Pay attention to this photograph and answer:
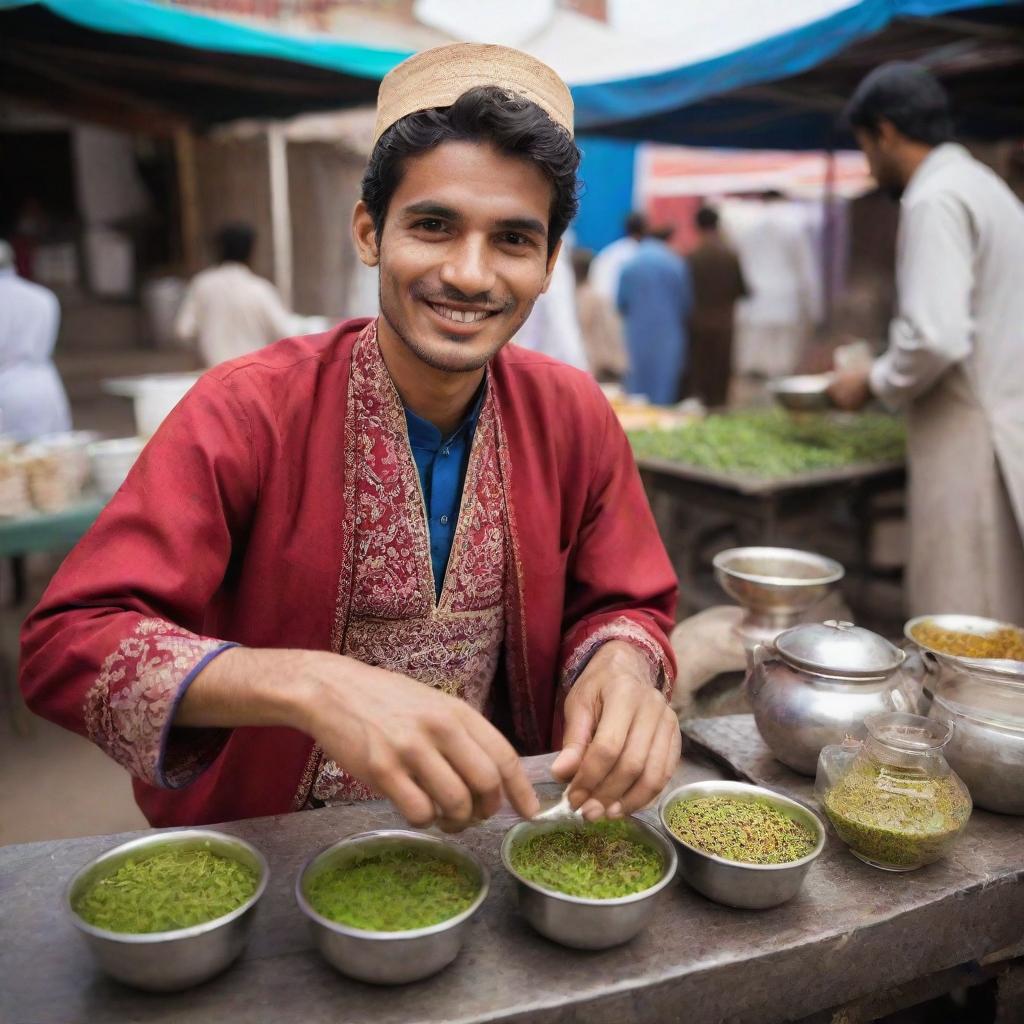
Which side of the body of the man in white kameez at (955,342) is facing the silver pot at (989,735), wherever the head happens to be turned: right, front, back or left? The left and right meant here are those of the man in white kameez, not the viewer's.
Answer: left

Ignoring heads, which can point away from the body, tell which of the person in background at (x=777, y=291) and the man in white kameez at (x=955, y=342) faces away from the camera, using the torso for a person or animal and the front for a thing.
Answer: the person in background

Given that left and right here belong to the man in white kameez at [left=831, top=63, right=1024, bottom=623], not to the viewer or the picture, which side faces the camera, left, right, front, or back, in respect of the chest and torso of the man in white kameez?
left

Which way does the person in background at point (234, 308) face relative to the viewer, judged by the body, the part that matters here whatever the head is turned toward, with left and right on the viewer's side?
facing away from the viewer

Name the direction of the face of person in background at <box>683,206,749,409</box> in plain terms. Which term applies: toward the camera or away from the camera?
away from the camera

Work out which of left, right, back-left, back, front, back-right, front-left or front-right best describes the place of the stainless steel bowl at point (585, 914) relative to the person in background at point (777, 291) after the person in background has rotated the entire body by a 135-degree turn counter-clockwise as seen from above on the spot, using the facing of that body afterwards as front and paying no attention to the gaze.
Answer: front-left

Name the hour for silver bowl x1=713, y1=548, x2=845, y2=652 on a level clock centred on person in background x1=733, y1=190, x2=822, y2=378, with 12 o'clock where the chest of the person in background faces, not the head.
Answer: The silver bowl is roughly at 6 o'clock from the person in background.
